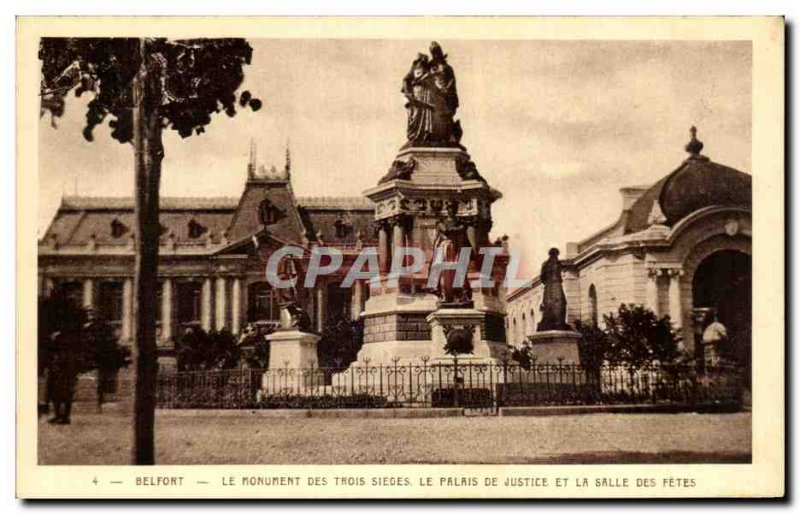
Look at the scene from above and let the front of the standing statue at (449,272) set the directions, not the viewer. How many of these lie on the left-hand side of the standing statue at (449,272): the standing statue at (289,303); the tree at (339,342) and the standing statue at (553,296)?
1

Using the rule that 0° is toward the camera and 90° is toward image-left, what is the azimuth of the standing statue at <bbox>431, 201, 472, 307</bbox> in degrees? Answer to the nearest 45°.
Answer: approximately 0°

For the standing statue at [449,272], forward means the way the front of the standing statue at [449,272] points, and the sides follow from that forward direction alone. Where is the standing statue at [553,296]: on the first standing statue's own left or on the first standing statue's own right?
on the first standing statue's own left
